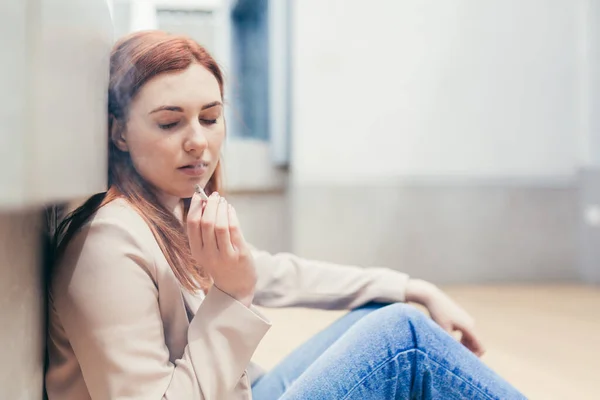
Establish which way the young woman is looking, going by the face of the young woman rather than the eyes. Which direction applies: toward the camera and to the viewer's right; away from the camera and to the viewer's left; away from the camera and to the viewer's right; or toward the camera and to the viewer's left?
toward the camera and to the viewer's right

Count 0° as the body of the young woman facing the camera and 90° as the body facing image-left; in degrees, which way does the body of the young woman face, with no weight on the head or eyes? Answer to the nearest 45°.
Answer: approximately 315°
